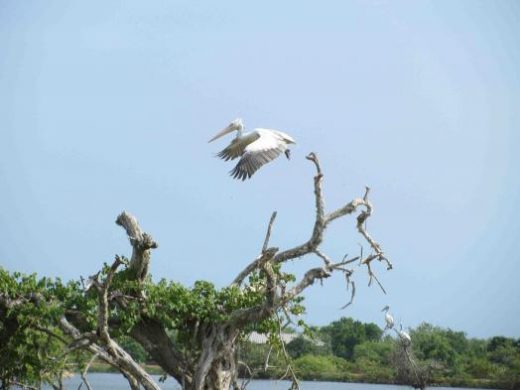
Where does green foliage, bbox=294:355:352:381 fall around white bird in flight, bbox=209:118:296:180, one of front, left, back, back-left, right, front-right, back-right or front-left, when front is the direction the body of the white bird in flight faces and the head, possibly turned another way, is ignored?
right

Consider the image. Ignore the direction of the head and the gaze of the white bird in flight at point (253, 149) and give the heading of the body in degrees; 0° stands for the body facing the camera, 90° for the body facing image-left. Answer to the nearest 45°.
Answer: approximately 90°

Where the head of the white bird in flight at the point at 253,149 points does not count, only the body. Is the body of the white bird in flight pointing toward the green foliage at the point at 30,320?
yes
